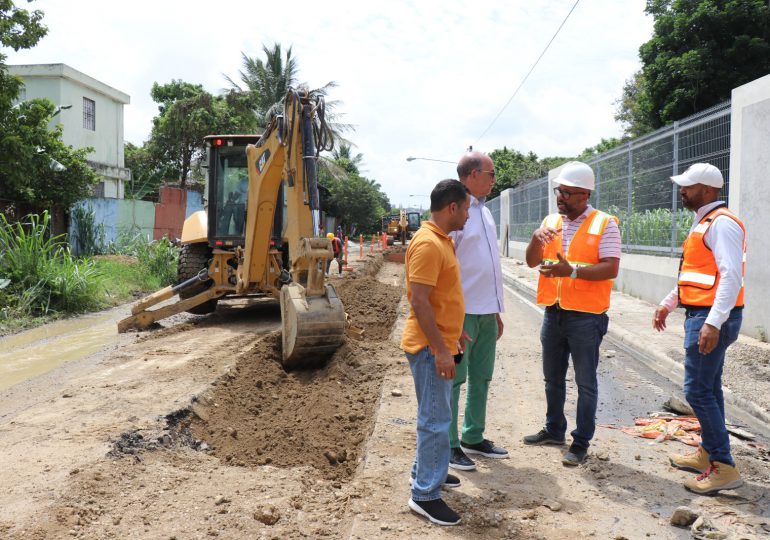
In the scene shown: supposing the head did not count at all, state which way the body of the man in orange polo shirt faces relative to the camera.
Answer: to the viewer's right

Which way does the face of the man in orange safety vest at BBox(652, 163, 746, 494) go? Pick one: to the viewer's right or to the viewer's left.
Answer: to the viewer's left

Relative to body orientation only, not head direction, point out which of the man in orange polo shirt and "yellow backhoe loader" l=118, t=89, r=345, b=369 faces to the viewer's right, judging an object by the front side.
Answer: the man in orange polo shirt

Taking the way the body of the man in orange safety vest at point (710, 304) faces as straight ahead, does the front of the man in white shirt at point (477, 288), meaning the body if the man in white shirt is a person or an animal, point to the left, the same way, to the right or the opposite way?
the opposite way

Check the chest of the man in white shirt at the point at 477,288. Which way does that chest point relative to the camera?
to the viewer's right

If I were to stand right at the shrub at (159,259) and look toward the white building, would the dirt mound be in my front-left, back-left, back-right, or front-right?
back-right

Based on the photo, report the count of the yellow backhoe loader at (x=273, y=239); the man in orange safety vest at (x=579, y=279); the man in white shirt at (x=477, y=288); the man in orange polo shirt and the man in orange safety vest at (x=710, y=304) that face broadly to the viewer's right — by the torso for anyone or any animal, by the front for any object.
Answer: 2

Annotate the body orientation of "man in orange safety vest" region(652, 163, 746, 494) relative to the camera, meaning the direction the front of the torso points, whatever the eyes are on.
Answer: to the viewer's left

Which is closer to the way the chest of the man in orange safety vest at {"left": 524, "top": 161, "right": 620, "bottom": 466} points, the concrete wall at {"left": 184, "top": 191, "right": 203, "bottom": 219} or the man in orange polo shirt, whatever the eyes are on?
the man in orange polo shirt

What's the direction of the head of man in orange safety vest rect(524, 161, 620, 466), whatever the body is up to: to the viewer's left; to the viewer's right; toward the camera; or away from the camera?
to the viewer's left
